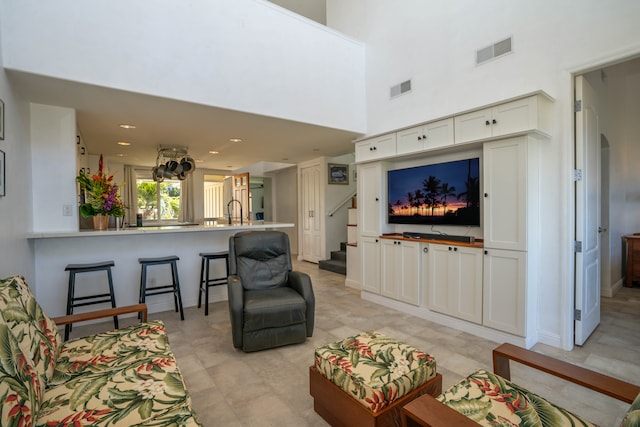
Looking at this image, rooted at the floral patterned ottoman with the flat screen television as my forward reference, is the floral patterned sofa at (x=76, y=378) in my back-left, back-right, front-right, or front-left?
back-left

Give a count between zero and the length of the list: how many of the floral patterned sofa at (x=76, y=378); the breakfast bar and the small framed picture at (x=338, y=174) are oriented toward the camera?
2

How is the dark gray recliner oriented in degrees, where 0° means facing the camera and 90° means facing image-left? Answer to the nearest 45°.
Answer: approximately 315°

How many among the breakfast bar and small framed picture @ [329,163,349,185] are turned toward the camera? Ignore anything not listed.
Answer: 2

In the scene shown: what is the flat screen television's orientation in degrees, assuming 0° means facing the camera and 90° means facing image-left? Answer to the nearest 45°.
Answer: approximately 45°

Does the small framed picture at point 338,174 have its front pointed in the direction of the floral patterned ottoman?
yes

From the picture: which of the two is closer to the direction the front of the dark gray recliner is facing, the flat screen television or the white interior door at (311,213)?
the flat screen television

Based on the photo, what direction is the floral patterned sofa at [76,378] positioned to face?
to the viewer's right

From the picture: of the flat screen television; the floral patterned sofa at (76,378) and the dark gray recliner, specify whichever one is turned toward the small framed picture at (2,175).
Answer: the flat screen television
